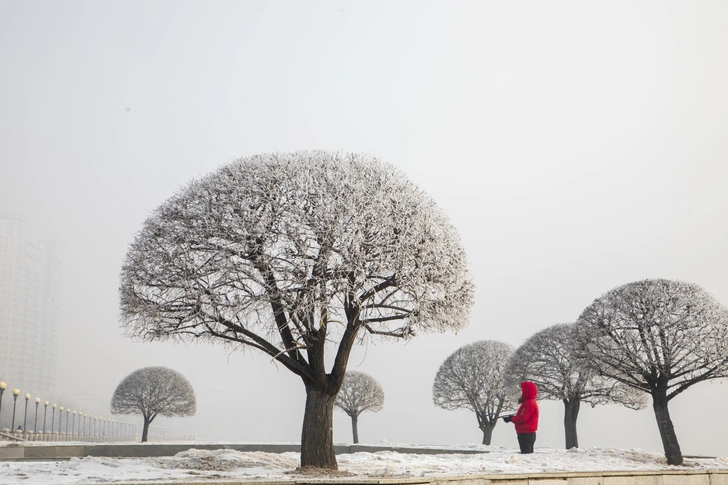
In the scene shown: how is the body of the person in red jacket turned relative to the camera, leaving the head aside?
to the viewer's left

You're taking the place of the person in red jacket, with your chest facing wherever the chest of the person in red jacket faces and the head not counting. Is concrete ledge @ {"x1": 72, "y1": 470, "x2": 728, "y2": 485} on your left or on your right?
on your left

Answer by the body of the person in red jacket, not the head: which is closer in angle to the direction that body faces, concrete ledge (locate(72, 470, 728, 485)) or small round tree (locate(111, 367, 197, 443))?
the small round tree

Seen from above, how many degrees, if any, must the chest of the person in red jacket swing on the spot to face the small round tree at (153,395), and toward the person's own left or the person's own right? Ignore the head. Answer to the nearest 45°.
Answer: approximately 45° to the person's own right
